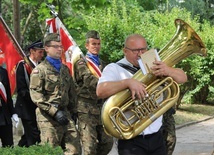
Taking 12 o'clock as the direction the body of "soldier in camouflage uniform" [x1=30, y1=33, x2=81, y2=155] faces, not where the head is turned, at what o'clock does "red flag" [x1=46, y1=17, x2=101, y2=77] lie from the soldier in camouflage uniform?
The red flag is roughly at 8 o'clock from the soldier in camouflage uniform.

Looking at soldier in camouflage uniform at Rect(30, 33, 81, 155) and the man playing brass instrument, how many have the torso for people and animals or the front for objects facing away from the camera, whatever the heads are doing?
0

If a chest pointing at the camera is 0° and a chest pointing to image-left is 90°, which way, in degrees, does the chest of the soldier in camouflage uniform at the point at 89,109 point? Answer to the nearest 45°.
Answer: approximately 315°

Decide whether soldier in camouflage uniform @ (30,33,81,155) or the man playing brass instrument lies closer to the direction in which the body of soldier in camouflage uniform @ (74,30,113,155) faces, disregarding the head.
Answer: the man playing brass instrument

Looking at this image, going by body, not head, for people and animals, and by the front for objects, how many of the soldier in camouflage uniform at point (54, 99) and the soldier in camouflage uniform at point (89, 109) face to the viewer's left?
0
